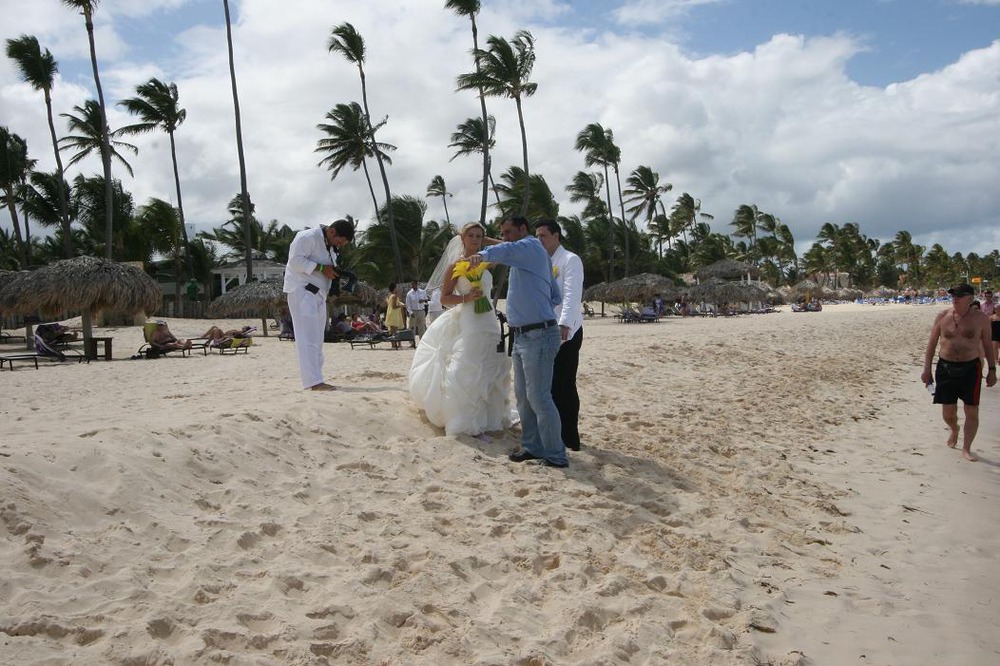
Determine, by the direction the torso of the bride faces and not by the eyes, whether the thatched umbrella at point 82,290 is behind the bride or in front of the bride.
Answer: behind

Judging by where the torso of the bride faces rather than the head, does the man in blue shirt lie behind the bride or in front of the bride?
in front

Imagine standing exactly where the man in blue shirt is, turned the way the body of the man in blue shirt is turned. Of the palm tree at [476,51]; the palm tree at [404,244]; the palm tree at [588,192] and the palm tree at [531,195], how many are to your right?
4

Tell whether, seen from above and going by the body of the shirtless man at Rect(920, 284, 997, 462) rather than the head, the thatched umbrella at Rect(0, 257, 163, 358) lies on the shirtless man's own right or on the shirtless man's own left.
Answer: on the shirtless man's own right

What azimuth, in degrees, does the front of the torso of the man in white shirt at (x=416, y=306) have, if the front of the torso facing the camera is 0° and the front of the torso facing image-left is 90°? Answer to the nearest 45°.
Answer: approximately 0°

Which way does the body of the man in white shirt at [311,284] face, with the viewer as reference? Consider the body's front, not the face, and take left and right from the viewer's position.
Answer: facing to the right of the viewer

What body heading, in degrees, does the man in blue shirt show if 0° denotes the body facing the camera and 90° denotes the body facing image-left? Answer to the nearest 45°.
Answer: approximately 90°

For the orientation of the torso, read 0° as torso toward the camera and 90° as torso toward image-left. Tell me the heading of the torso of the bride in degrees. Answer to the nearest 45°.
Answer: approximately 315°

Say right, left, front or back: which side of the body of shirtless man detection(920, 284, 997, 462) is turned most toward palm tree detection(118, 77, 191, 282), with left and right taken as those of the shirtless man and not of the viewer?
right

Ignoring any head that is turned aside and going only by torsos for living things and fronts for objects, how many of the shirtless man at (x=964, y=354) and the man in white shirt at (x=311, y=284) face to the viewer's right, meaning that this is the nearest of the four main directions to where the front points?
1

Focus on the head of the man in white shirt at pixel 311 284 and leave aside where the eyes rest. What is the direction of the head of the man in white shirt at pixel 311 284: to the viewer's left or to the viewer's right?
to the viewer's right

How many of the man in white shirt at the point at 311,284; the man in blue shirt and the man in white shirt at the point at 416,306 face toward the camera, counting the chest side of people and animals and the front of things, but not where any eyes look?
1

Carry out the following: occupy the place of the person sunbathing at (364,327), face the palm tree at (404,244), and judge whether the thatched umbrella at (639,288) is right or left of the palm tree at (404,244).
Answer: right

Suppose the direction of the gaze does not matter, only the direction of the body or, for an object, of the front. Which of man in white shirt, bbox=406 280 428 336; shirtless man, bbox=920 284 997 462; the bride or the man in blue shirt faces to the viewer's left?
the man in blue shirt
